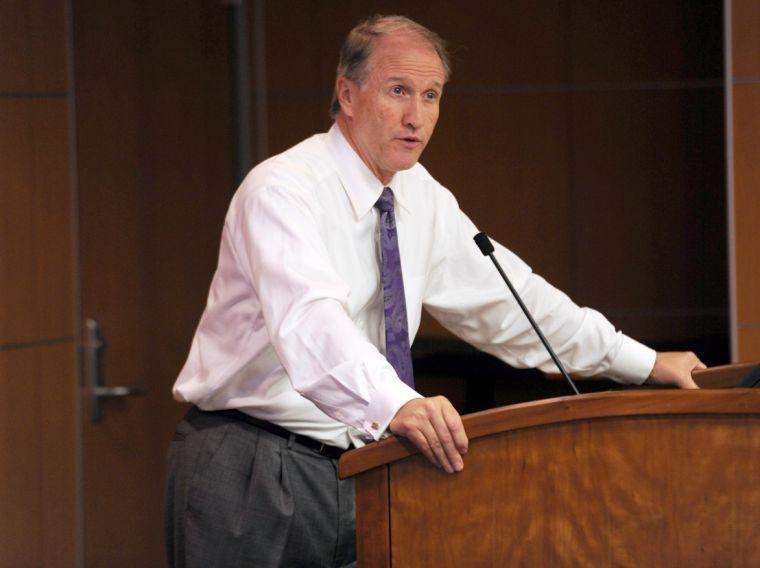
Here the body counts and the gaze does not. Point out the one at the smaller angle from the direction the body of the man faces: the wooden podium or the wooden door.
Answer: the wooden podium

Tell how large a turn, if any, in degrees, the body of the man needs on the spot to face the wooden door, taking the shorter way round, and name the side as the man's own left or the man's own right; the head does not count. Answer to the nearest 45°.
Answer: approximately 180°

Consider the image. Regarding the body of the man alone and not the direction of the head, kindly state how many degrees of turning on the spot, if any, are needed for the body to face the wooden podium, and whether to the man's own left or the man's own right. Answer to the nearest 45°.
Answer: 0° — they already face it

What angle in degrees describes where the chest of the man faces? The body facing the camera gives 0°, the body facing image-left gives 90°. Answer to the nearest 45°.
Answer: approximately 315°
